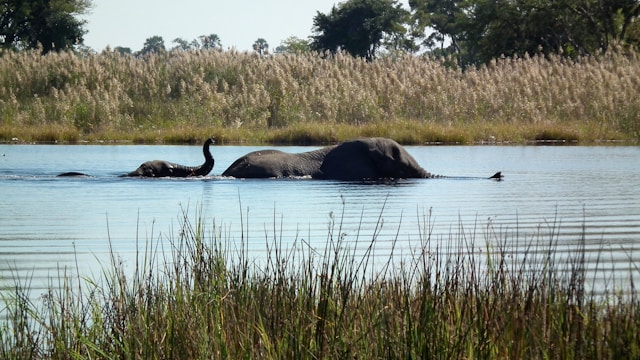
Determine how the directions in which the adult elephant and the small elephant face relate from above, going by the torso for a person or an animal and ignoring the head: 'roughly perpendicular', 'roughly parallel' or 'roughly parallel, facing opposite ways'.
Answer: roughly parallel

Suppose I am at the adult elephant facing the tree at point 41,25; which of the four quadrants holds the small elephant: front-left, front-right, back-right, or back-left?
front-left

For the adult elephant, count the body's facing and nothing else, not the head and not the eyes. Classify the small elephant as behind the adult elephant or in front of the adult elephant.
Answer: behind

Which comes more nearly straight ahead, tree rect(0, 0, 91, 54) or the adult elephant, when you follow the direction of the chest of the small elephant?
the adult elephant

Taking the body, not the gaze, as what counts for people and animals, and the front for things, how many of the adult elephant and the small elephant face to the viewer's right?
2

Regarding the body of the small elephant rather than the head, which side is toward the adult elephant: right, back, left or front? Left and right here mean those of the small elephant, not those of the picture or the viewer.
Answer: front

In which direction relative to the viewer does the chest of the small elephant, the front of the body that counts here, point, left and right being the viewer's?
facing to the right of the viewer

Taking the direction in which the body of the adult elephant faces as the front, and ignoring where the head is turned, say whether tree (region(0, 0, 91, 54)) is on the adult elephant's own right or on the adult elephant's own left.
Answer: on the adult elephant's own left

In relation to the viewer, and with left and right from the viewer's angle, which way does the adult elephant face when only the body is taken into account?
facing to the right of the viewer
